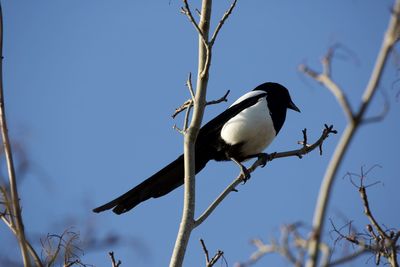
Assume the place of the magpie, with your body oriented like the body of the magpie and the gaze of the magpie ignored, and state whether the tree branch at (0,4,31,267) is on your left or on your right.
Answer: on your right

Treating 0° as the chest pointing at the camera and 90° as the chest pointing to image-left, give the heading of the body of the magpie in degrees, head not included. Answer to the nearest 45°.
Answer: approximately 270°
